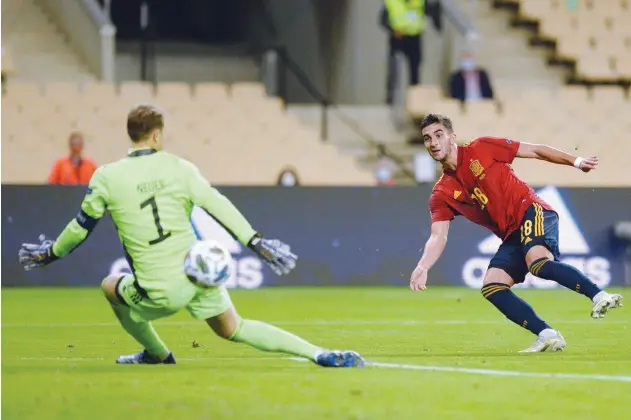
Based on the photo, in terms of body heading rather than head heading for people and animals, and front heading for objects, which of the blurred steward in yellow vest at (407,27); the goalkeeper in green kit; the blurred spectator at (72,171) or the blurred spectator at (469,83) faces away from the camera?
the goalkeeper in green kit

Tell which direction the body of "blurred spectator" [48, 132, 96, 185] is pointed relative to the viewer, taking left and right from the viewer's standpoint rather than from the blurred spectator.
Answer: facing the viewer

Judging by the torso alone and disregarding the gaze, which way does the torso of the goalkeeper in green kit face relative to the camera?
away from the camera

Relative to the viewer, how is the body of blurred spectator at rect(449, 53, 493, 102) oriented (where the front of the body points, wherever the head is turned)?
toward the camera

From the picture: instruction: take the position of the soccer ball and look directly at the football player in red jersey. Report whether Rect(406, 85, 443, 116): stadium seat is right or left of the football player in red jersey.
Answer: left

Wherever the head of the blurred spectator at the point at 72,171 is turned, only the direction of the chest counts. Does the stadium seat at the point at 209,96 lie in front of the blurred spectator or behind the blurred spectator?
behind

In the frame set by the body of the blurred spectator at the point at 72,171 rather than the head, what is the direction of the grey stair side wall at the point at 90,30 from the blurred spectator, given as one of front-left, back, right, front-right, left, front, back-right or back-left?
back

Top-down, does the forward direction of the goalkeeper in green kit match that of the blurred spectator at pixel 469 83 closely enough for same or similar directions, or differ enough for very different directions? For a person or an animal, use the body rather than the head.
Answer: very different directions

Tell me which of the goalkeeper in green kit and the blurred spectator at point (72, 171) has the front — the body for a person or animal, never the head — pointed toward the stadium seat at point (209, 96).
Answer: the goalkeeper in green kit

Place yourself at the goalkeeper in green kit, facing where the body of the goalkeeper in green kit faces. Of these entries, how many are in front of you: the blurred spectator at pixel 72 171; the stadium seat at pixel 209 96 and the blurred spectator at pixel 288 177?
3

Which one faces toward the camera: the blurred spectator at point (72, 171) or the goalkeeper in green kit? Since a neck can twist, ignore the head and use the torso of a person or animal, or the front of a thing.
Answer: the blurred spectator
